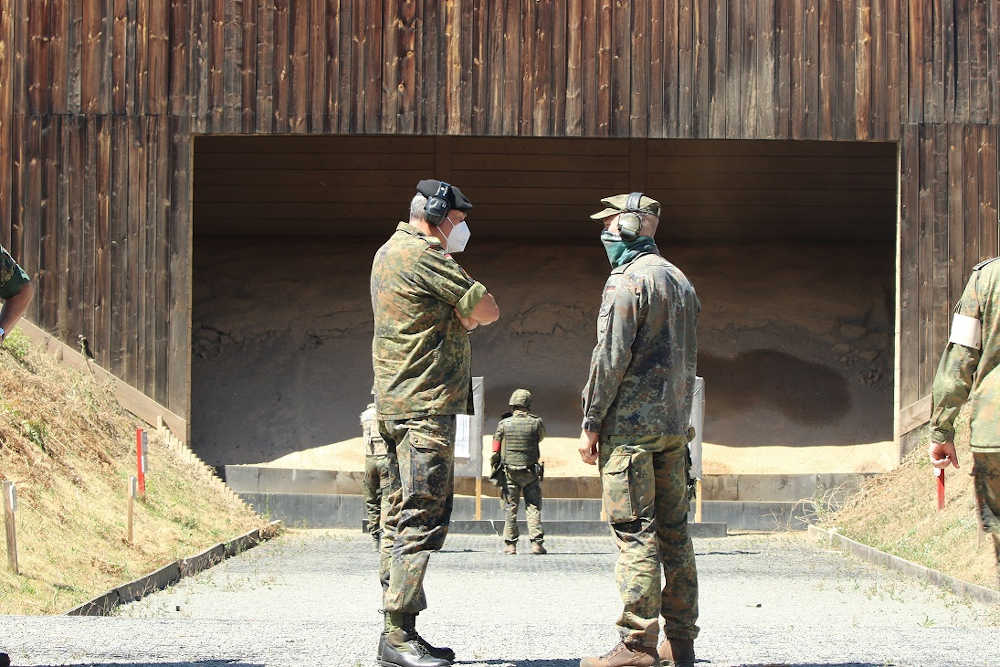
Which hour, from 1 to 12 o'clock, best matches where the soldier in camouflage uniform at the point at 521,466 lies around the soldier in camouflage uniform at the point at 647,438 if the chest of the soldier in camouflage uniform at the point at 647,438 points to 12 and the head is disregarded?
the soldier in camouflage uniform at the point at 521,466 is roughly at 1 o'clock from the soldier in camouflage uniform at the point at 647,438.

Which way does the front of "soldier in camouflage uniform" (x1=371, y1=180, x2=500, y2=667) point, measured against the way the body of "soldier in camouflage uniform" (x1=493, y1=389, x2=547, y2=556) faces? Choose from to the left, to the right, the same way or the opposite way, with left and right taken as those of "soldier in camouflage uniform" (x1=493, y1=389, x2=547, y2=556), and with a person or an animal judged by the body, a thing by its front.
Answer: to the right

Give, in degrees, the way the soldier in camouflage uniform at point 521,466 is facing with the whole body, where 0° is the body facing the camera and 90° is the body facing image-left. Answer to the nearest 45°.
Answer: approximately 180°

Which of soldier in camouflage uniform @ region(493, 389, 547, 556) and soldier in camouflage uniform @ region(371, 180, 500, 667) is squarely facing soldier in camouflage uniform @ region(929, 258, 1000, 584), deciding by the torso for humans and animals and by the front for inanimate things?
soldier in camouflage uniform @ region(371, 180, 500, 667)

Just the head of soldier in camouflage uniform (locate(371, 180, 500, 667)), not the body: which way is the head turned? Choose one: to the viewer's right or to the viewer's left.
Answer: to the viewer's right

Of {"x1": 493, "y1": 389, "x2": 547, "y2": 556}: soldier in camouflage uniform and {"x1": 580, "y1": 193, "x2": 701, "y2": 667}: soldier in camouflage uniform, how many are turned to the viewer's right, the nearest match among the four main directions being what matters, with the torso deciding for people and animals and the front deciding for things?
0

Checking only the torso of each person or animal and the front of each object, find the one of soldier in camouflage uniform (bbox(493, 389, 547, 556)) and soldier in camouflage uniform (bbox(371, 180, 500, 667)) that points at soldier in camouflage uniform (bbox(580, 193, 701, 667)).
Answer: soldier in camouflage uniform (bbox(371, 180, 500, 667))

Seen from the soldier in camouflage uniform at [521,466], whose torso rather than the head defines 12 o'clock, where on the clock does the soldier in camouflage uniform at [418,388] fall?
the soldier in camouflage uniform at [418,388] is roughly at 6 o'clock from the soldier in camouflage uniform at [521,466].
